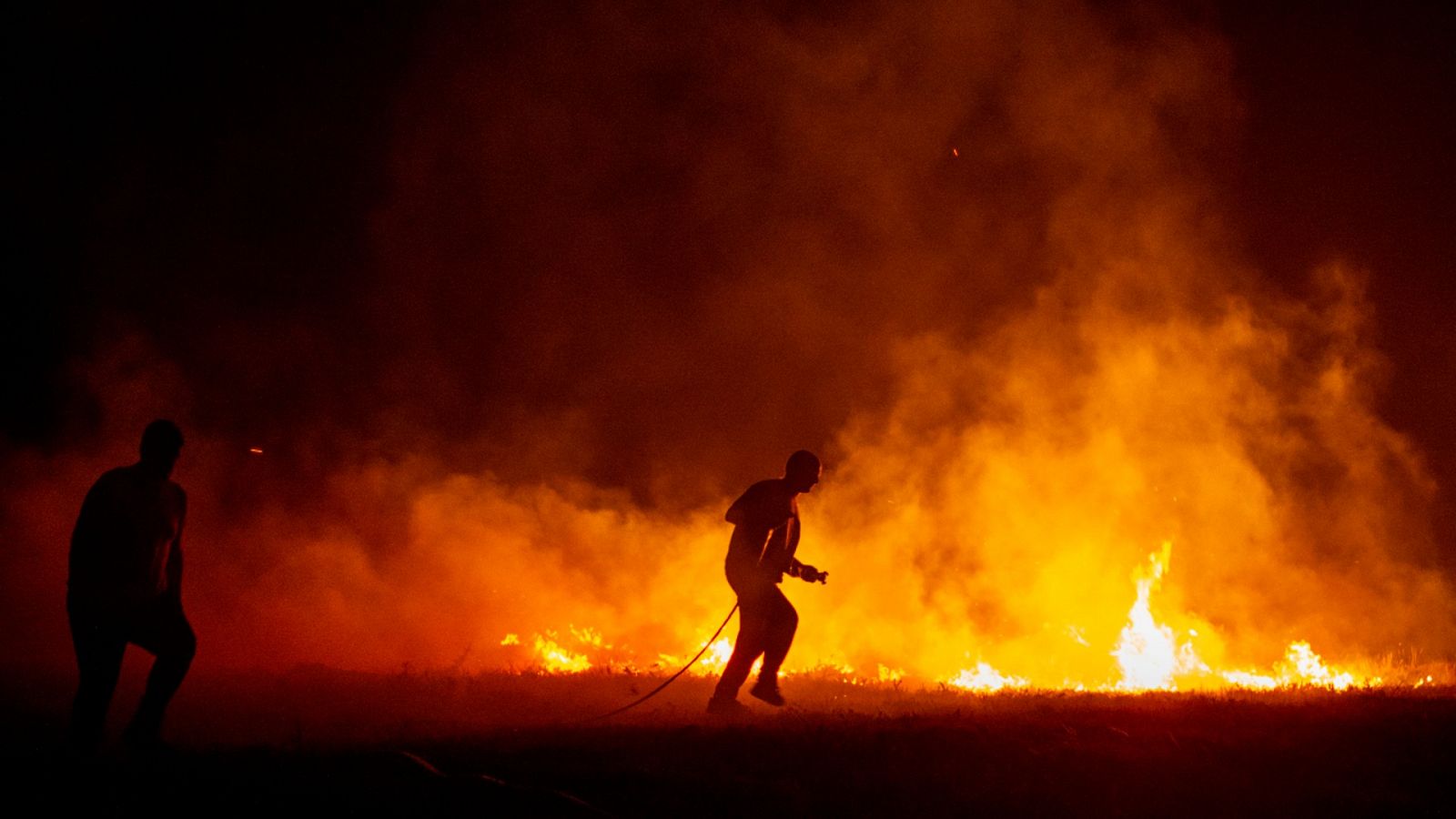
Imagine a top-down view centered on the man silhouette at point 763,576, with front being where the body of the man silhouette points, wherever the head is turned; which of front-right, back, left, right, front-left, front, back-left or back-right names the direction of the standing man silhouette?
back-right

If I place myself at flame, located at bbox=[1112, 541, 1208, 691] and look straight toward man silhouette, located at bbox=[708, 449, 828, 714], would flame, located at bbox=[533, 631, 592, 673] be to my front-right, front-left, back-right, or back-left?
front-right

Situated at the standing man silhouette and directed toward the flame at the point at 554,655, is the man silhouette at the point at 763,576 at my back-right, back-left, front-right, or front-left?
front-right

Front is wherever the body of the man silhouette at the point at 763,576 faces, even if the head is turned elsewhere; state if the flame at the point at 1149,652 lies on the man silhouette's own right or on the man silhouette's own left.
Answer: on the man silhouette's own left

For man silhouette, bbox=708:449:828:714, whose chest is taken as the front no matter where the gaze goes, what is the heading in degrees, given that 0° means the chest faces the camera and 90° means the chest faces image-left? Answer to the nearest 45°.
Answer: approximately 270°

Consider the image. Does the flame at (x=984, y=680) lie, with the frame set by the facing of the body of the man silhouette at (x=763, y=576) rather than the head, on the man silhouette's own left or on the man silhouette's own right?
on the man silhouette's own left

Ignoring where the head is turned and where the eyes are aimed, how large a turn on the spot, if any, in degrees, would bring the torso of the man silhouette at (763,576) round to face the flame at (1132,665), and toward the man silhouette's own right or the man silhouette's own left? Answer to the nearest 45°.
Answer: approximately 45° to the man silhouette's own left

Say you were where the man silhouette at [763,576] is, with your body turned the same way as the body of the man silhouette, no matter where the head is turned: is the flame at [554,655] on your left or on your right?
on your left

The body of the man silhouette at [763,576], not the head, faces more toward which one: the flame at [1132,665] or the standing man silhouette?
the flame

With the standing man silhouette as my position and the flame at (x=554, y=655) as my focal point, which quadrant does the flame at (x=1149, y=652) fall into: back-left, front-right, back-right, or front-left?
front-right

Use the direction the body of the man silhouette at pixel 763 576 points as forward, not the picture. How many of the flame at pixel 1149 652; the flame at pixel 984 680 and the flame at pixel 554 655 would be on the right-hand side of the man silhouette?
0
